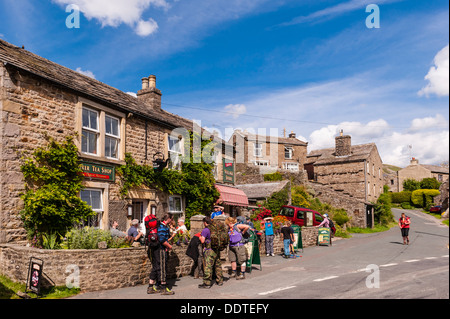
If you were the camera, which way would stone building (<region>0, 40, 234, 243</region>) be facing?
facing the viewer and to the right of the viewer

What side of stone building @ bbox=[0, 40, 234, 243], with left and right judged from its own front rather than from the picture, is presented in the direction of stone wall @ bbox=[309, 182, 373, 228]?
left

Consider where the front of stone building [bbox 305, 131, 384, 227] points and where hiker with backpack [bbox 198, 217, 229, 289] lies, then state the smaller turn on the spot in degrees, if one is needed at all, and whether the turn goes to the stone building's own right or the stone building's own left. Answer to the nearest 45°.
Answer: approximately 45° to the stone building's own right

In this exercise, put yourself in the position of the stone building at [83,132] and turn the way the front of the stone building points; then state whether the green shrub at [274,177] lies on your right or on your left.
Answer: on your left

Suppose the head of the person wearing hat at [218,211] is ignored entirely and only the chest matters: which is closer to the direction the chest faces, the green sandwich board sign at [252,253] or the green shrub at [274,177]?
the green sandwich board sign

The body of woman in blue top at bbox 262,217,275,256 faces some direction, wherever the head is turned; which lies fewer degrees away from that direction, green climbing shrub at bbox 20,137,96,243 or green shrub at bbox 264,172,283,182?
the green climbing shrub
